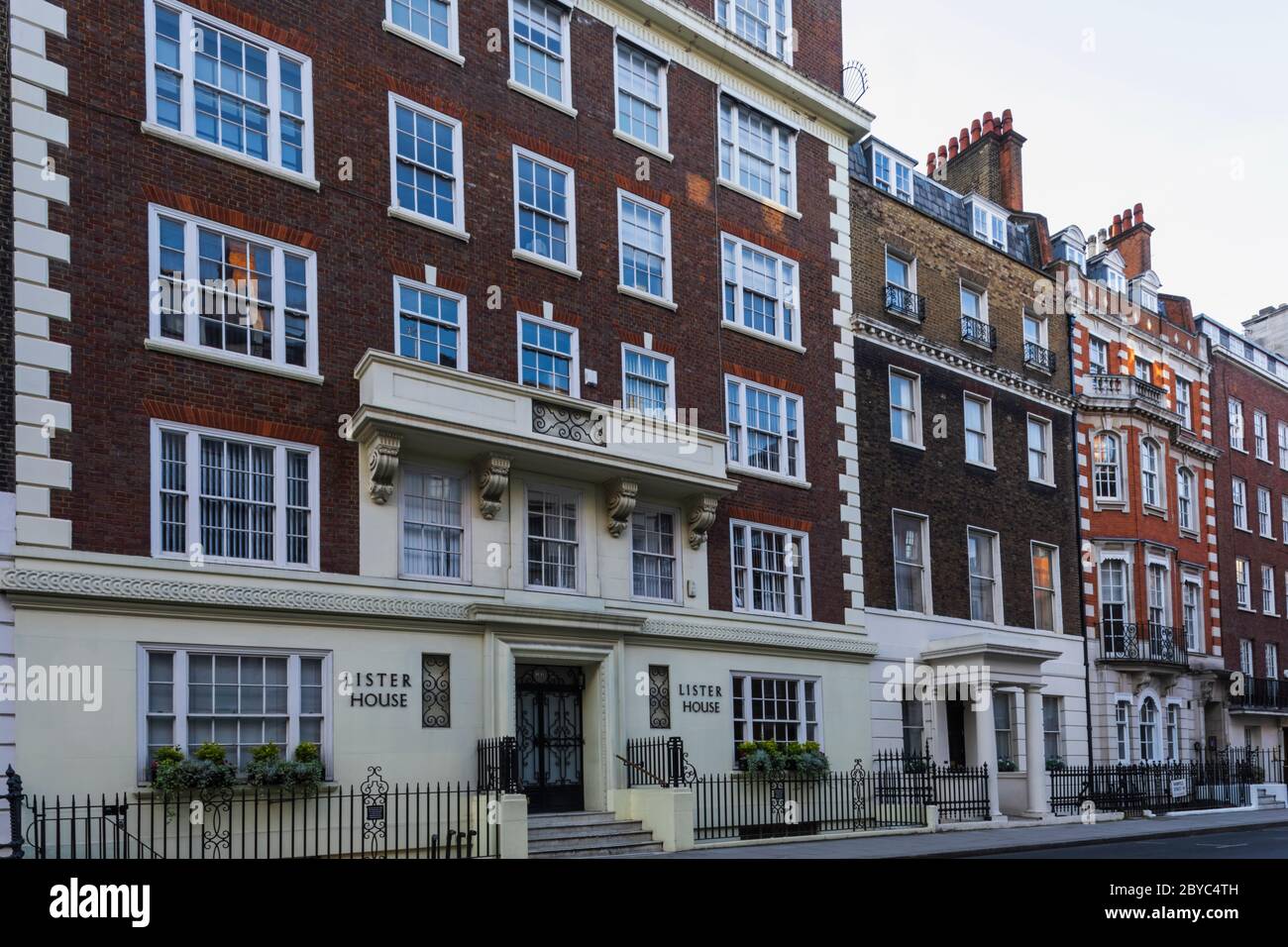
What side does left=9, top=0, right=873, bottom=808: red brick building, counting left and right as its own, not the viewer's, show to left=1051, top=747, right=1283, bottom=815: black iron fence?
left

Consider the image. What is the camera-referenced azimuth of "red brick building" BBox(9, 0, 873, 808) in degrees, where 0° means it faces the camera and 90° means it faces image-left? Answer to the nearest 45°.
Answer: approximately 315°

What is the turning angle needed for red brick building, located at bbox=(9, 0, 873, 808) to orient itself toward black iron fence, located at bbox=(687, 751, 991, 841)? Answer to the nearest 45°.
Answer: approximately 90° to its left

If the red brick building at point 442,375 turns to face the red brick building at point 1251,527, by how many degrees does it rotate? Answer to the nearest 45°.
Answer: approximately 90° to its left
